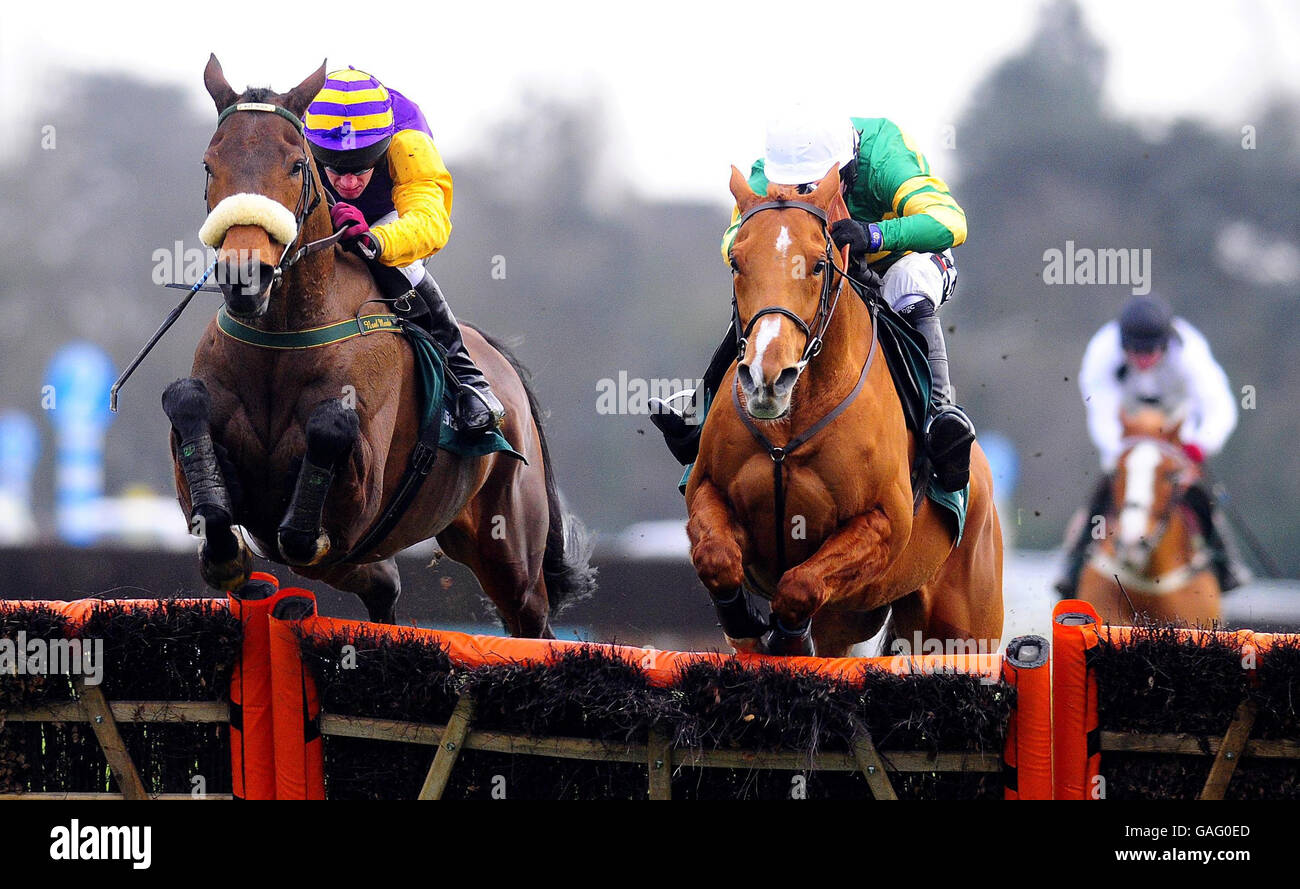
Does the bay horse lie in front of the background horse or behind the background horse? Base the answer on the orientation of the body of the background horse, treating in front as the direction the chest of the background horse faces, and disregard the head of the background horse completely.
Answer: in front

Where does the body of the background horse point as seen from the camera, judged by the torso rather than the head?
toward the camera

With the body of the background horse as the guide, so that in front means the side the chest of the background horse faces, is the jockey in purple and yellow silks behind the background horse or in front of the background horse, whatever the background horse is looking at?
in front

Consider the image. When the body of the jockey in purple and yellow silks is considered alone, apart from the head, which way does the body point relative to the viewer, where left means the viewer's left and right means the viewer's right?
facing the viewer and to the left of the viewer

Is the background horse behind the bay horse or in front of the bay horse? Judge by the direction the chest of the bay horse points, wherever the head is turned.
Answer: behind

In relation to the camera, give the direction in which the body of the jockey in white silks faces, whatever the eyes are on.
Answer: toward the camera
